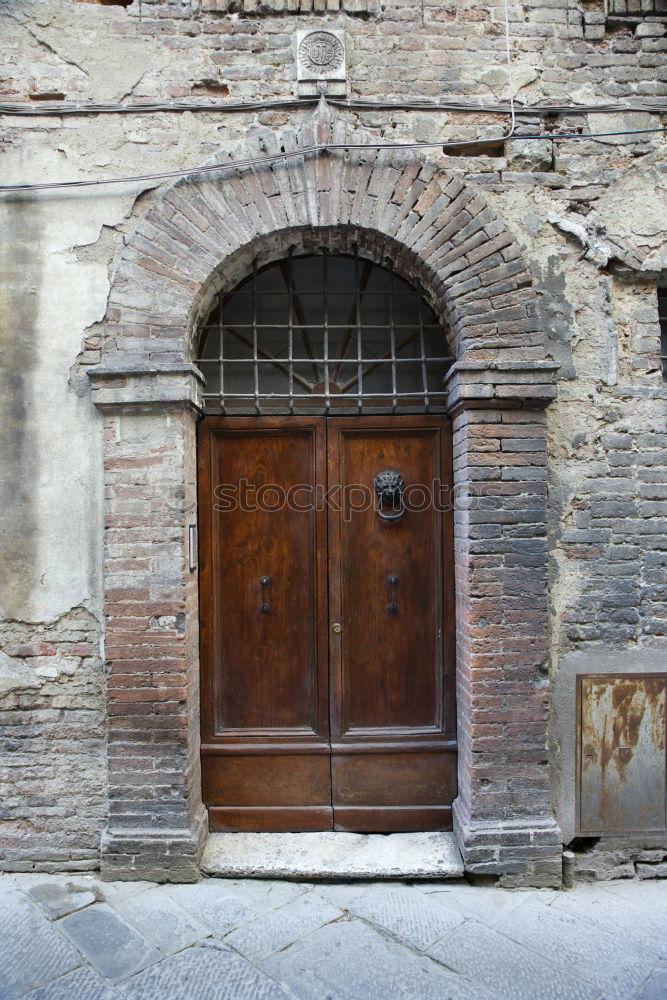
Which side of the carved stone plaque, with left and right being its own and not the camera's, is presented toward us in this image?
front

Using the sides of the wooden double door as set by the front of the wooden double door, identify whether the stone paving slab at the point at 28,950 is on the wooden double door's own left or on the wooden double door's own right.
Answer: on the wooden double door's own right

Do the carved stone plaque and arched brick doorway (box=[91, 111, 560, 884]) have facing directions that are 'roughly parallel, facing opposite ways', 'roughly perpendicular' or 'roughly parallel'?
roughly parallel

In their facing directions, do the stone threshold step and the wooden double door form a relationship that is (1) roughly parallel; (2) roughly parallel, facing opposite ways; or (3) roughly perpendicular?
roughly parallel

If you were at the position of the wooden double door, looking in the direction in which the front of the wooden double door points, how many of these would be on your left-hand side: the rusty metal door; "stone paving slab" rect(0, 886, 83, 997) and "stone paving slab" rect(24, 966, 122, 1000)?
1

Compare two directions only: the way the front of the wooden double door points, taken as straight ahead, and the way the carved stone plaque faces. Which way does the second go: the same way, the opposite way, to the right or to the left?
the same way

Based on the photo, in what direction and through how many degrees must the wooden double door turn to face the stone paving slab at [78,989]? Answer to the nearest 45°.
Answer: approximately 45° to its right

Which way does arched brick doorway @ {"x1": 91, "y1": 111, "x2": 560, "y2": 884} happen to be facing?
toward the camera

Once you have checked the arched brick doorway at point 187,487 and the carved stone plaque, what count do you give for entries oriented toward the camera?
2

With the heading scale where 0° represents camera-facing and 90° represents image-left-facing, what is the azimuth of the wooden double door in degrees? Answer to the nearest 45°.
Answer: approximately 0°
